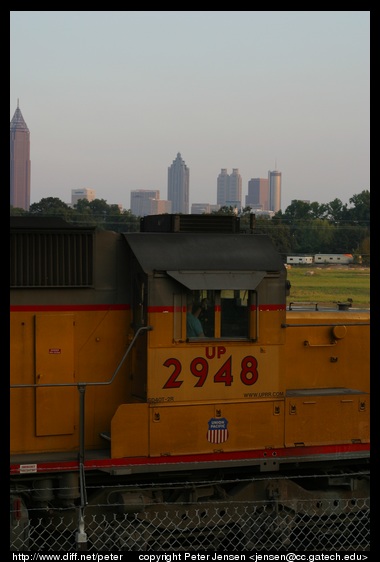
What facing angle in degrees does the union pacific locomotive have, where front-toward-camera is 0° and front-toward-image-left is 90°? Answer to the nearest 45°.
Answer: approximately 270°
